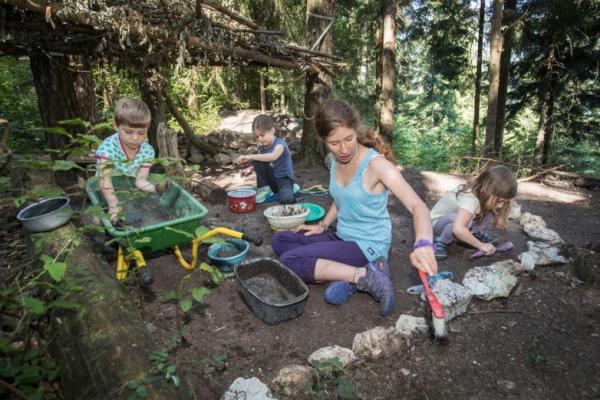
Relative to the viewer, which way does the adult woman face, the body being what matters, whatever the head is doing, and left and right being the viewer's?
facing the viewer and to the left of the viewer

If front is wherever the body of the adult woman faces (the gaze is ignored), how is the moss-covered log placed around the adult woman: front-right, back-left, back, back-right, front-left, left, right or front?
front

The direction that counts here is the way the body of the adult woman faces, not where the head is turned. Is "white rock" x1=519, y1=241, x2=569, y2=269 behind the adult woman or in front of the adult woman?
behind

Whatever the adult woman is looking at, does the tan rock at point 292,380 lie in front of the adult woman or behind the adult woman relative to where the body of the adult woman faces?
in front

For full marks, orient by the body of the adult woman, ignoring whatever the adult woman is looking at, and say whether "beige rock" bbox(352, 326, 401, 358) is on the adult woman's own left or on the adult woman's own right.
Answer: on the adult woman's own left

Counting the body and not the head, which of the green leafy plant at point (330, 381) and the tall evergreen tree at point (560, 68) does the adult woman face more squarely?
the green leafy plant

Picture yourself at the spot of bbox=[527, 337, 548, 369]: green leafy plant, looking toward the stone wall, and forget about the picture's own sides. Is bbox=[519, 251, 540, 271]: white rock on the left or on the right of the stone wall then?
right

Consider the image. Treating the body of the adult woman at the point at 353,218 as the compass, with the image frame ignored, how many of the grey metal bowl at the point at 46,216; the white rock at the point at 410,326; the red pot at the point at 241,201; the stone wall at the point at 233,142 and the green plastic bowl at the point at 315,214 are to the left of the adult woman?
1

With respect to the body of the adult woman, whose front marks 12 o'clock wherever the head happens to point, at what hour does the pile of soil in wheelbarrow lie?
The pile of soil in wheelbarrow is roughly at 2 o'clock from the adult woman.

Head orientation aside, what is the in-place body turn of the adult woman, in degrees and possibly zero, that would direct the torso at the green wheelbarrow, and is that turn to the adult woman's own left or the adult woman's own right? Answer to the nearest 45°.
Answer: approximately 45° to the adult woman's own right

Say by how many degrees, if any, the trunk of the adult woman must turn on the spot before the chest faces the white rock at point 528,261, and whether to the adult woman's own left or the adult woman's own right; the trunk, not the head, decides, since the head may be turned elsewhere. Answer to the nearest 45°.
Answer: approximately 135° to the adult woman's own left

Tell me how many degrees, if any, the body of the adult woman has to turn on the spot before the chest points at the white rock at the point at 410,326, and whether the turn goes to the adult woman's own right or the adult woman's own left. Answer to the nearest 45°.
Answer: approximately 90° to the adult woman's own left
